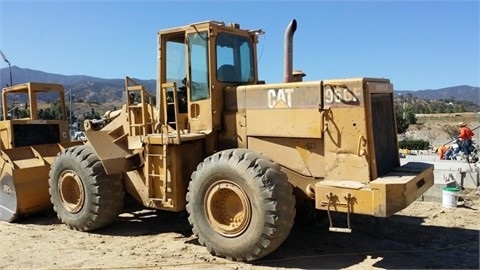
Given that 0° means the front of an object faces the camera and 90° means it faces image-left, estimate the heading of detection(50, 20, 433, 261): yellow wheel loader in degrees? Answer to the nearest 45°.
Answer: approximately 135°

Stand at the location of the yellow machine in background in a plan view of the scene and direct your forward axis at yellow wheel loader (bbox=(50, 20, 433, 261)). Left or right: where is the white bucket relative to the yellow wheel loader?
left

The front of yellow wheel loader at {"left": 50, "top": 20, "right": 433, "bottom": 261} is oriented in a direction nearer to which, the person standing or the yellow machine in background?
the yellow machine in background

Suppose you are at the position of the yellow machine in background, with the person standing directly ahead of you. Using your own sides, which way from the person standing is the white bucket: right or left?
right

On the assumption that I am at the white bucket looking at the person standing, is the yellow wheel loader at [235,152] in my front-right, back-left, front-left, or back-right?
back-left

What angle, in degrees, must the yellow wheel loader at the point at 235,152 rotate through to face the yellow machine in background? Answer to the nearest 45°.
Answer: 0° — it already faces it

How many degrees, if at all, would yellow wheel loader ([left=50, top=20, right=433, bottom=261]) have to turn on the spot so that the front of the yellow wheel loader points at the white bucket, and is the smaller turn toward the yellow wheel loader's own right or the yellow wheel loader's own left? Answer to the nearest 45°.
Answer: approximately 90° to the yellow wheel loader's own right

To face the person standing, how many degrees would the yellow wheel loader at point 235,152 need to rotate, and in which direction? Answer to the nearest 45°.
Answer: approximately 90° to its right

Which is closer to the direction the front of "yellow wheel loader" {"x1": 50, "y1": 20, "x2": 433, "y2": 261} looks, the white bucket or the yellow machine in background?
the yellow machine in background

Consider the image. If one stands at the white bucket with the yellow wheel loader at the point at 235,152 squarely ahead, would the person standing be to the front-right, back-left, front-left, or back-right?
back-right
